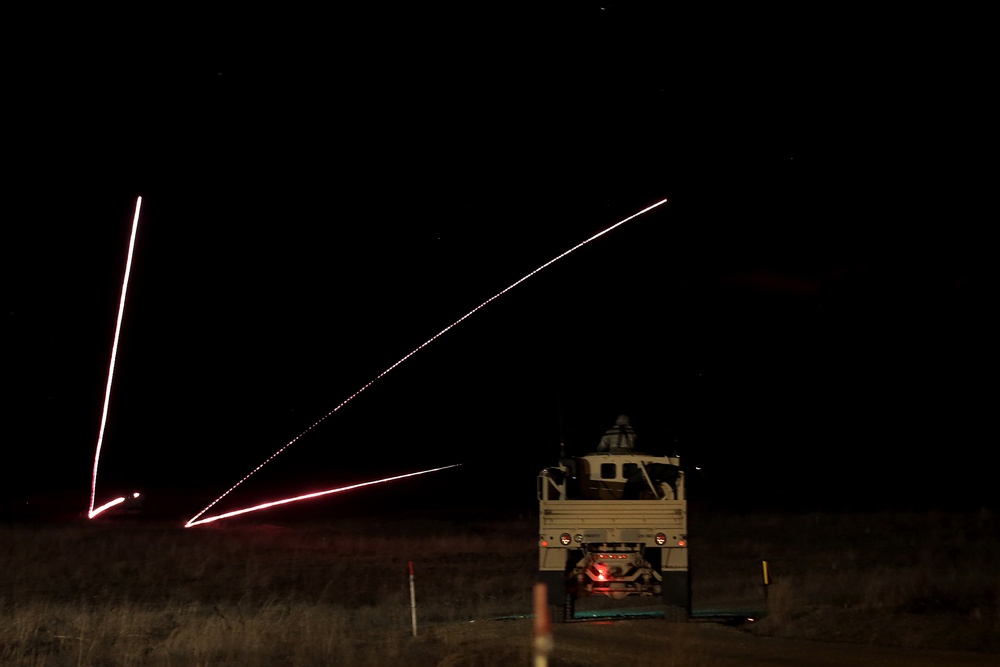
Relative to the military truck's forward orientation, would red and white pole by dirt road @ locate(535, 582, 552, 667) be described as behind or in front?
behind

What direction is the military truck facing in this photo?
away from the camera
